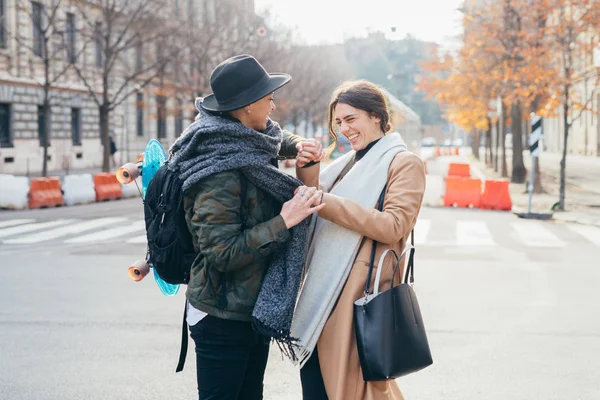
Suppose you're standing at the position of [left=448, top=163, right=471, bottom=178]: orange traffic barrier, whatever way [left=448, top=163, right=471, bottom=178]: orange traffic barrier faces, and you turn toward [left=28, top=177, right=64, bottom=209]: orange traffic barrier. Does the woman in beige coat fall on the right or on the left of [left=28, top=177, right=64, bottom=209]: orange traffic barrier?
left

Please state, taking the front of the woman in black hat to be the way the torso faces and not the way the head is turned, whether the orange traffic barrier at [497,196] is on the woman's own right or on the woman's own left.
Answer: on the woman's own left

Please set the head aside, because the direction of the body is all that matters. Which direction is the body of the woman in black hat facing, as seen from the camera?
to the viewer's right

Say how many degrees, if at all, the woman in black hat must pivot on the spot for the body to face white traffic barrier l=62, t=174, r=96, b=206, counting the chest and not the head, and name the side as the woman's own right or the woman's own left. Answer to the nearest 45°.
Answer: approximately 90° to the woman's own left

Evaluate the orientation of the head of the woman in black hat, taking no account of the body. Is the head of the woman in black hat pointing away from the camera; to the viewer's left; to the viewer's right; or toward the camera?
to the viewer's right

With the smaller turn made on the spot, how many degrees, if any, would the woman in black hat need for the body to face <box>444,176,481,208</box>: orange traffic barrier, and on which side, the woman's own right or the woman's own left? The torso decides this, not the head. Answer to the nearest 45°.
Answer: approximately 90° to the woman's own left

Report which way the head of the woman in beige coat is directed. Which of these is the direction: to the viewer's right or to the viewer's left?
to the viewer's left

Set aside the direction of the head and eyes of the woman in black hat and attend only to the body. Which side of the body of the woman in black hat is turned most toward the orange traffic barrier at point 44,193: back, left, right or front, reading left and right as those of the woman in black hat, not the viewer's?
left
